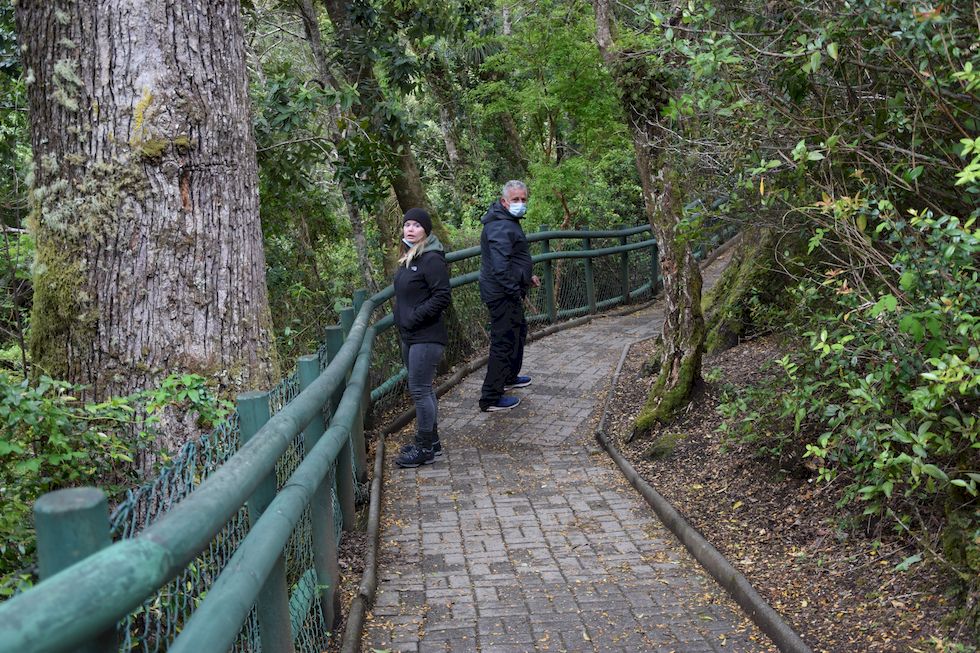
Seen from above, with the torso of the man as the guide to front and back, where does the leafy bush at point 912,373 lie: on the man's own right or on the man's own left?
on the man's own right

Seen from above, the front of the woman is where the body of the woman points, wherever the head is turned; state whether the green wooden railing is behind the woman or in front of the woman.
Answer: in front

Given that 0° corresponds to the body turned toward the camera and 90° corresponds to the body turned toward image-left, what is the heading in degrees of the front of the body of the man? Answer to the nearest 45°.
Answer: approximately 270°

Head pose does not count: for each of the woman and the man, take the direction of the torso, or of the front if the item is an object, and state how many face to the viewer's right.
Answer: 1

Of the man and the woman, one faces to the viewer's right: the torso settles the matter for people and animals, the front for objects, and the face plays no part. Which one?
the man

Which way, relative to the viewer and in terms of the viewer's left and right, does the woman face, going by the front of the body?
facing the viewer and to the left of the viewer

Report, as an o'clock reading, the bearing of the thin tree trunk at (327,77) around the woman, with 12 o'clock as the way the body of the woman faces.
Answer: The thin tree trunk is roughly at 4 o'clock from the woman.

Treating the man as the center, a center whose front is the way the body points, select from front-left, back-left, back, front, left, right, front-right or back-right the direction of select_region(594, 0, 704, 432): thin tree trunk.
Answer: front-right

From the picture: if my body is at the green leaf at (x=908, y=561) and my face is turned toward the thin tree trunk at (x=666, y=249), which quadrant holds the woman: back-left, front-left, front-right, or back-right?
front-left
